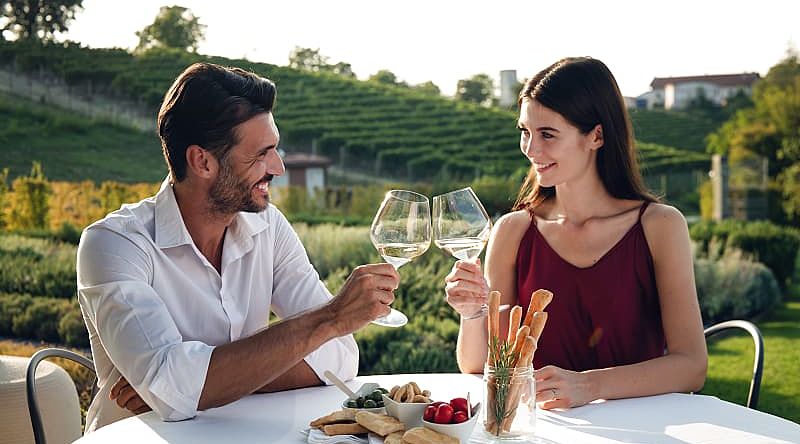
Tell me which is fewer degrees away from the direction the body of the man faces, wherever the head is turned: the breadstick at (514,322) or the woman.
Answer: the breadstick

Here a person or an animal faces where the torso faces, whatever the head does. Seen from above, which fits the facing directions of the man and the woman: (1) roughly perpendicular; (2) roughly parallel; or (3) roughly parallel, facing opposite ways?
roughly perpendicular

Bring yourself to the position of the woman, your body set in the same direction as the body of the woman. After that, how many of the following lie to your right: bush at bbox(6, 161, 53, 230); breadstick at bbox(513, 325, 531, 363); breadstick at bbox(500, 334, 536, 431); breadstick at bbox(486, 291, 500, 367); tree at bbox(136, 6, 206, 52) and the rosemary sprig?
2

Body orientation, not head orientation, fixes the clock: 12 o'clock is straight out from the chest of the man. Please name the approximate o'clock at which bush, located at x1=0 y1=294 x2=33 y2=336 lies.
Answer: The bush is roughly at 7 o'clock from the man.

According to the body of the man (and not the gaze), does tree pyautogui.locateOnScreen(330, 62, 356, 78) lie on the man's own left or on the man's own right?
on the man's own left

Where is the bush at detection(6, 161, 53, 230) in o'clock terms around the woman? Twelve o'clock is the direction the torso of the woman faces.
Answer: The bush is roughly at 3 o'clock from the woman.

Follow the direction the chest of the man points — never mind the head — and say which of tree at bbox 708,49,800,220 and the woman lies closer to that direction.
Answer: the woman

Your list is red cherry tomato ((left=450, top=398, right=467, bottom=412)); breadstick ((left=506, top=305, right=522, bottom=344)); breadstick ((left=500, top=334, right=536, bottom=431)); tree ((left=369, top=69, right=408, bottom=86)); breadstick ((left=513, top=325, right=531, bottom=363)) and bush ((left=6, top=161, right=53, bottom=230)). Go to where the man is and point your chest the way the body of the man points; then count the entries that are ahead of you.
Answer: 4

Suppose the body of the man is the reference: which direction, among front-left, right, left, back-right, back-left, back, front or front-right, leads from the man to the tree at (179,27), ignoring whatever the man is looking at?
back-left

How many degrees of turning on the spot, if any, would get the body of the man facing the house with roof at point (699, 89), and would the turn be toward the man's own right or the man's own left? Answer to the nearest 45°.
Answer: approximately 90° to the man's own left

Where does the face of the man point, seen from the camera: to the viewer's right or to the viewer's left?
to the viewer's right

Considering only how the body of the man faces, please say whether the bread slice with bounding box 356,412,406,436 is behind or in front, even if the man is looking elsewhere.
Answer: in front

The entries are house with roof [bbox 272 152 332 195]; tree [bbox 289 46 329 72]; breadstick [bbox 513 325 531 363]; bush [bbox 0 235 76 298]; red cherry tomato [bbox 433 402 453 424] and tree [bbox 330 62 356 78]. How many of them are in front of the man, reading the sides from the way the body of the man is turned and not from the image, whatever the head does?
2

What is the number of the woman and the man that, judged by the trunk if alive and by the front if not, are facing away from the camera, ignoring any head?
0

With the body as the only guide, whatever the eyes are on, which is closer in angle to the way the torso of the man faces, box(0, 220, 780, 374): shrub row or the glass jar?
the glass jar

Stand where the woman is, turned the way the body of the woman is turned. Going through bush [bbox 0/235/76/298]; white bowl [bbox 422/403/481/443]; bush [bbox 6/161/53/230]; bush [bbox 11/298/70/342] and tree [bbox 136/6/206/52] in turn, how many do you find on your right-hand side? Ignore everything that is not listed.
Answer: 4

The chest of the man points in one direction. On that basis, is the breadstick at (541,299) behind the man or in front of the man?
in front
